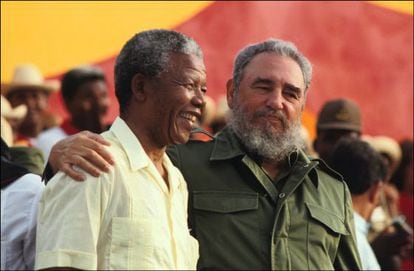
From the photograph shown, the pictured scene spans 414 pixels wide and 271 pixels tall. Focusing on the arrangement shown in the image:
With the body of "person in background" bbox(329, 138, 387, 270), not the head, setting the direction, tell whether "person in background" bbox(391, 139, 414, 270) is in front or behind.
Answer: in front

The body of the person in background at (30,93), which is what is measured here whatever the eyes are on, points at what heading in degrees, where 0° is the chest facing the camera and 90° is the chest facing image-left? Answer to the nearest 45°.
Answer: approximately 315°

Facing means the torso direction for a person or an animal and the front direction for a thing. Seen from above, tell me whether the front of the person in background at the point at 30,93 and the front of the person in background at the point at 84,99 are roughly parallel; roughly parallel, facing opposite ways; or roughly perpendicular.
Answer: roughly parallel

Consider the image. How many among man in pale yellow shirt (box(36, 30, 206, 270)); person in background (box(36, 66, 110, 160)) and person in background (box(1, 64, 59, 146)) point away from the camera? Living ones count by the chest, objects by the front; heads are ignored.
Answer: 0

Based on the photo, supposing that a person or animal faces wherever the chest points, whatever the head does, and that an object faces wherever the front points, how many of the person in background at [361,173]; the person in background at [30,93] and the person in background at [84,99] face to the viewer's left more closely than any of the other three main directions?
0

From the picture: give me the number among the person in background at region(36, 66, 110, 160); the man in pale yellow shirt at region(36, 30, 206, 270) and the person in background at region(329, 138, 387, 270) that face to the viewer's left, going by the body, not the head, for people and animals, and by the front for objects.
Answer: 0

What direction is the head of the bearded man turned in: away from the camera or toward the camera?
toward the camera

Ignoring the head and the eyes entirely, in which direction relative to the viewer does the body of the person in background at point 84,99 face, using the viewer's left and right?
facing the viewer and to the right of the viewer

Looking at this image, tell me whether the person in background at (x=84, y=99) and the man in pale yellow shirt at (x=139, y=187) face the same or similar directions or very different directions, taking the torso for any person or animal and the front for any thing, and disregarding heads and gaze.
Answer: same or similar directions

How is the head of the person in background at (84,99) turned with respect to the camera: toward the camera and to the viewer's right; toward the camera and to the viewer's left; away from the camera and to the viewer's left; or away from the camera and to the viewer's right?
toward the camera and to the viewer's right
